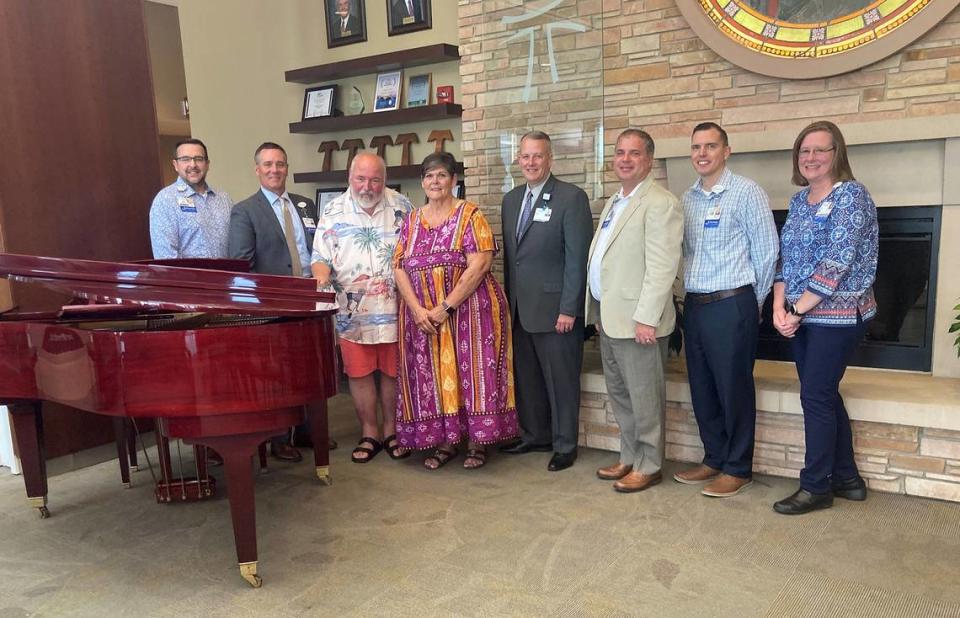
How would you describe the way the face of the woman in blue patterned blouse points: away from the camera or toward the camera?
toward the camera

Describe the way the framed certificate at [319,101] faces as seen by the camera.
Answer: facing the viewer and to the left of the viewer

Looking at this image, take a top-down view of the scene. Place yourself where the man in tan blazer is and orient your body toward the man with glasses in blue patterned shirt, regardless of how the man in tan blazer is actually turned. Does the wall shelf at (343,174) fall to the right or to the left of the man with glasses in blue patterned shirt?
right

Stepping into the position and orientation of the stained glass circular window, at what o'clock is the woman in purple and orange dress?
The woman in purple and orange dress is roughly at 2 o'clock from the stained glass circular window.

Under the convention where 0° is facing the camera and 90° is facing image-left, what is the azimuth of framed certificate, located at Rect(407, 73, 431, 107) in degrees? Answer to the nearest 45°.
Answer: approximately 45°

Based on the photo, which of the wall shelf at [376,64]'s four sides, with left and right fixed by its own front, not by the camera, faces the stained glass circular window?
left

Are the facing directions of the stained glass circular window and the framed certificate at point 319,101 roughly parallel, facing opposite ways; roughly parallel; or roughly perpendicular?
roughly parallel

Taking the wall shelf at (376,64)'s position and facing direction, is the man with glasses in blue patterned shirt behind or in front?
in front

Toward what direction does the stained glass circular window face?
toward the camera

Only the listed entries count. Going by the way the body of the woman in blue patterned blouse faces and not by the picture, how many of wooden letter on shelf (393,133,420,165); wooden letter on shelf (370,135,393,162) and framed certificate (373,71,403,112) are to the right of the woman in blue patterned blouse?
3

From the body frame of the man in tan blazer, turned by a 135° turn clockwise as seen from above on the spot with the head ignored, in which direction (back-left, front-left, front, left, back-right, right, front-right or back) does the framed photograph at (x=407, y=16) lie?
front-left
